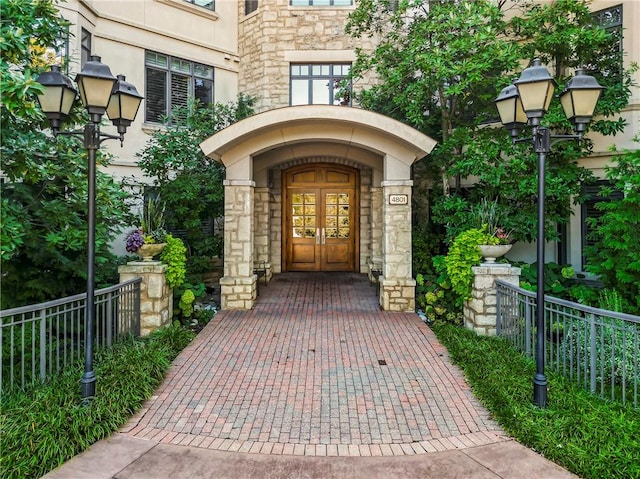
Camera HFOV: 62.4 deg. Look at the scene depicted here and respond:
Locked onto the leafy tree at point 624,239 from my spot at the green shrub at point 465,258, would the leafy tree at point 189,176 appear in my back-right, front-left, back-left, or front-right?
back-left

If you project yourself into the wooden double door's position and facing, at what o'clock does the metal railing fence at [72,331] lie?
The metal railing fence is roughly at 1 o'clock from the wooden double door.

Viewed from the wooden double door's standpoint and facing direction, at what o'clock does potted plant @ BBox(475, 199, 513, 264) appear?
The potted plant is roughly at 11 o'clock from the wooden double door.

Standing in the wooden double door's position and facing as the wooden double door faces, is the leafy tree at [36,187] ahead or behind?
ahead

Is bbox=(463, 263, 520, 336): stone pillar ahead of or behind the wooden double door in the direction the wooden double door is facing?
ahead

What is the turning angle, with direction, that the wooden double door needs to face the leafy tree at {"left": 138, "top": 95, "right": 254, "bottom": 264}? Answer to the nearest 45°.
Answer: approximately 45° to its right

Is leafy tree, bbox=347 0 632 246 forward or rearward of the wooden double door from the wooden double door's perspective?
forward

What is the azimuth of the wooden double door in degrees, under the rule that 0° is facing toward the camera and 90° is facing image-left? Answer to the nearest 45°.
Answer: approximately 0°
